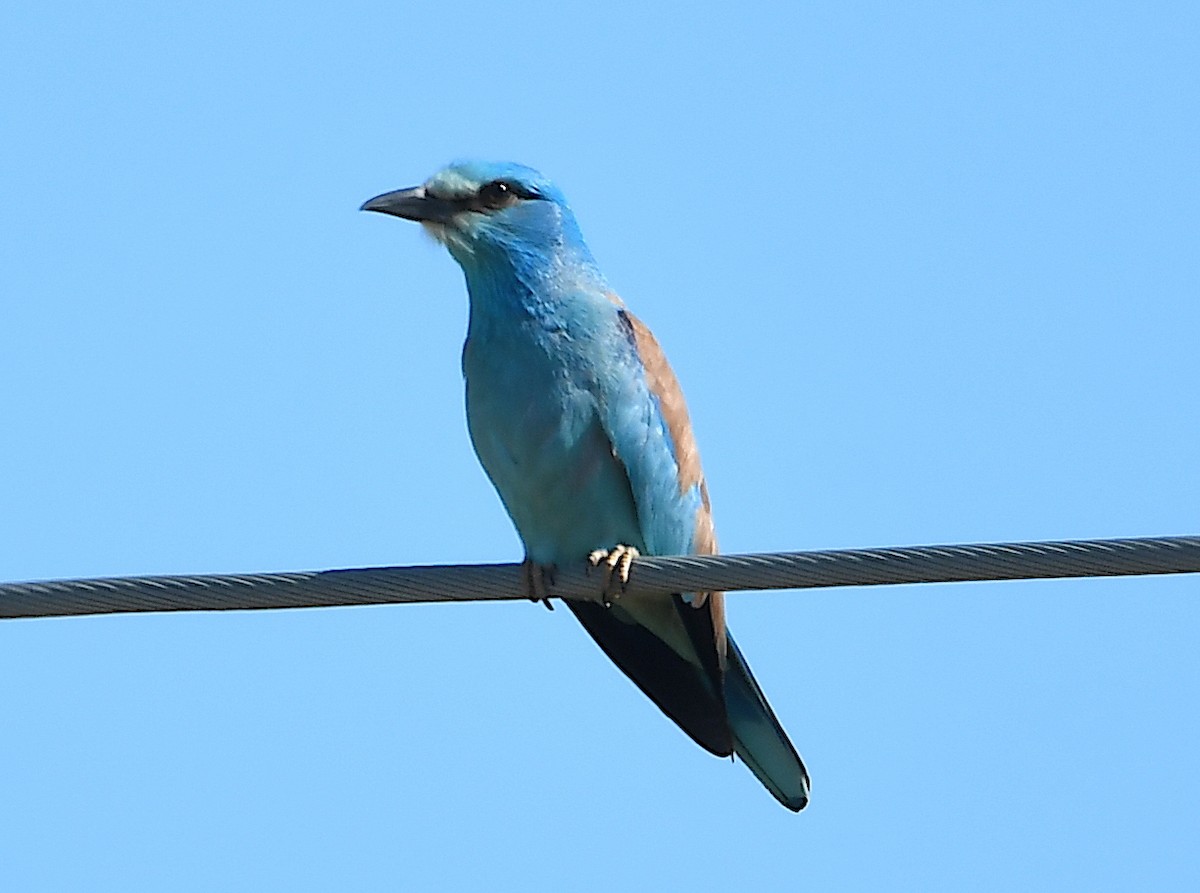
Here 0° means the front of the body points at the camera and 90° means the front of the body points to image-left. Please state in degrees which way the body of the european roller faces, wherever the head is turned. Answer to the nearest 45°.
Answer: approximately 45°
